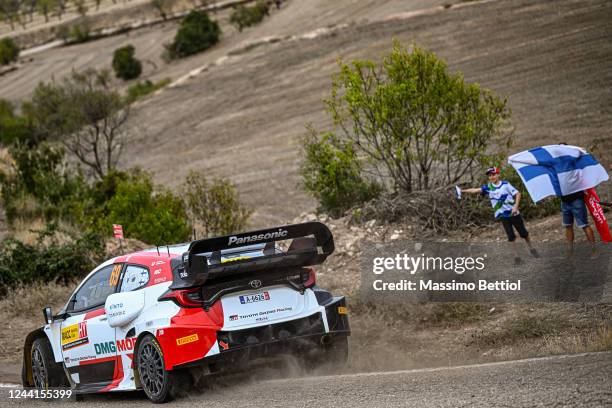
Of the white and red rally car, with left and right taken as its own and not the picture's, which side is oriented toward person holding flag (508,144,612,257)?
right

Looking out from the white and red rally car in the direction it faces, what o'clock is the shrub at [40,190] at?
The shrub is roughly at 1 o'clock from the white and red rally car.

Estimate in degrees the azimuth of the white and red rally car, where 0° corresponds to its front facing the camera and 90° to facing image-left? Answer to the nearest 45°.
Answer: approximately 135°

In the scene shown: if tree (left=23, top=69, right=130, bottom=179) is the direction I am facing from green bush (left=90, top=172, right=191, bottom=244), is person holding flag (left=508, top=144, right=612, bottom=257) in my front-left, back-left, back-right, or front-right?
back-right

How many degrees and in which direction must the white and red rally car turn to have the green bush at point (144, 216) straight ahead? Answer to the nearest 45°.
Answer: approximately 45° to its right

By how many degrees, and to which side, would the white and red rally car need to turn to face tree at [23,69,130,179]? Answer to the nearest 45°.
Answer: approximately 45° to its right

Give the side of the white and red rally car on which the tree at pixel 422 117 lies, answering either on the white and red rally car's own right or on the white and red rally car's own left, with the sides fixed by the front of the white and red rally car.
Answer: on the white and red rally car's own right

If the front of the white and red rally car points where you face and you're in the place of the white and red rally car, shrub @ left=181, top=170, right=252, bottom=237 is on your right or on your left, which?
on your right

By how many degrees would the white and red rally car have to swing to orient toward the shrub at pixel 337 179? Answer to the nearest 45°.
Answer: approximately 45° to its right
